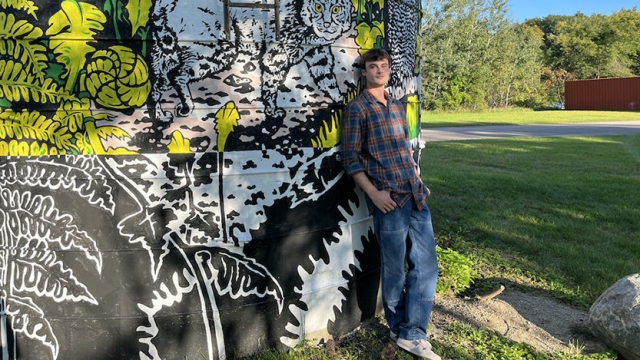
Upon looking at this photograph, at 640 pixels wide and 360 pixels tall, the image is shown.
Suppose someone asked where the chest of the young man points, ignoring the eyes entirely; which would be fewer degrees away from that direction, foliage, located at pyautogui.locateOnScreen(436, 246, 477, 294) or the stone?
the stone

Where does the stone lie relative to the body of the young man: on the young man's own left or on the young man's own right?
on the young man's own left

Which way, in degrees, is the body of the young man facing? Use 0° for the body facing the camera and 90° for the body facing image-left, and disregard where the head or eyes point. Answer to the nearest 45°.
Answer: approximately 315°

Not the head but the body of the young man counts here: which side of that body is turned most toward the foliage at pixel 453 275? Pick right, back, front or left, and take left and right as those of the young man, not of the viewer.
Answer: left

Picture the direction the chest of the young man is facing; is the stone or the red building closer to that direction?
the stone

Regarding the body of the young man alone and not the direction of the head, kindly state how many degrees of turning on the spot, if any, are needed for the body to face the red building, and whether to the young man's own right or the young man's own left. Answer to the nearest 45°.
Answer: approximately 135° to the young man's own left
